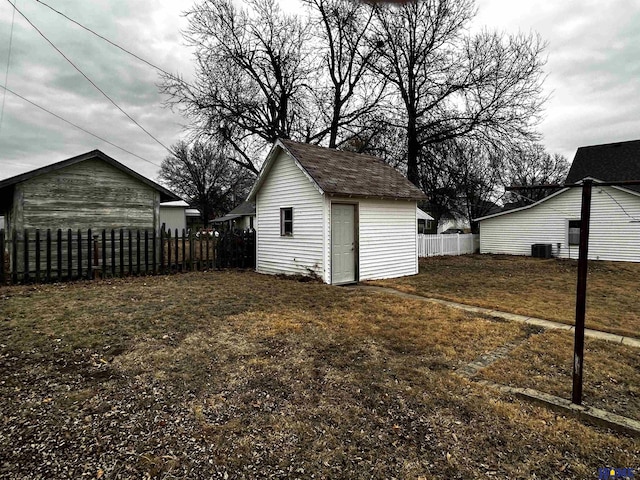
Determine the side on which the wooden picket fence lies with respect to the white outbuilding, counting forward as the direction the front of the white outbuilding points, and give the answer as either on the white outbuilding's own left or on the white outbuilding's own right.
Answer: on the white outbuilding's own right

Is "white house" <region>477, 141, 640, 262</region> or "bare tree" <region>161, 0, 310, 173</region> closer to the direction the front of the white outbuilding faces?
the white house

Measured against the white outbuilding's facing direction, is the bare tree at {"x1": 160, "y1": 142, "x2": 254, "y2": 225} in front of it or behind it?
behind

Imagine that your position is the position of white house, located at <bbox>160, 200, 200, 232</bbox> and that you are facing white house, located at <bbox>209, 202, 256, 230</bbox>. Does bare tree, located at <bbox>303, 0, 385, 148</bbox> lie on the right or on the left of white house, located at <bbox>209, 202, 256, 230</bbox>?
right

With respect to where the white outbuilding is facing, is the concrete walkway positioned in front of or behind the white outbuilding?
in front

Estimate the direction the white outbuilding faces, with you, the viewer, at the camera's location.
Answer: facing the viewer and to the right of the viewer

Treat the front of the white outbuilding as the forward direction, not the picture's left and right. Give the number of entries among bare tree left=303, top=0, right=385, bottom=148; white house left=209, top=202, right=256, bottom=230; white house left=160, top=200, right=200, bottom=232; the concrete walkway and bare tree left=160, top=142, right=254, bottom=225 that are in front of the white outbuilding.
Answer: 1

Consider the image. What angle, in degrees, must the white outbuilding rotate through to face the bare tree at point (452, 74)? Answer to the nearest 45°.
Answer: approximately 90° to its left

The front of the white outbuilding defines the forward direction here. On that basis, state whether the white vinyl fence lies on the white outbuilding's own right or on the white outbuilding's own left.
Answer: on the white outbuilding's own left

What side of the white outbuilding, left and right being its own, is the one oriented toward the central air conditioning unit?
left

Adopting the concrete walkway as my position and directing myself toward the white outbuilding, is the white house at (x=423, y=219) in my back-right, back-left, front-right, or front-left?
front-right

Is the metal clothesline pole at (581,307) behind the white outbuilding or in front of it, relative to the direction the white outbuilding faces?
in front

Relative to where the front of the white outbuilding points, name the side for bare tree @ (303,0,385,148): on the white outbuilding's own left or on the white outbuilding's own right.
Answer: on the white outbuilding's own left

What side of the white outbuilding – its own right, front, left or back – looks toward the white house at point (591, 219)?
left

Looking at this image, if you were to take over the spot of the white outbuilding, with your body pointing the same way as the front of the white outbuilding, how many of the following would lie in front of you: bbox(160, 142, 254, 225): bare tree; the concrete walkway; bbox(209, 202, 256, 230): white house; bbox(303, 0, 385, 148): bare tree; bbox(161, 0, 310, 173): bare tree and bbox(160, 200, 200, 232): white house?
1

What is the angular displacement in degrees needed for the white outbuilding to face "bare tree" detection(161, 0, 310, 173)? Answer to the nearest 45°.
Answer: approximately 180°
